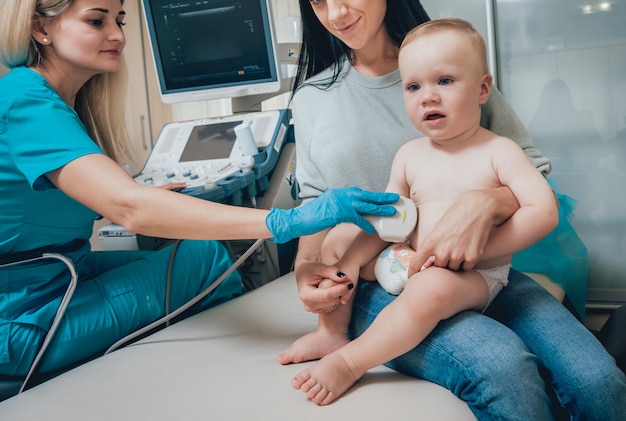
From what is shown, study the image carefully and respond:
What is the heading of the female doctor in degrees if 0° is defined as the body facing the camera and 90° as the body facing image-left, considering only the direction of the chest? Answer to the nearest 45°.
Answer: approximately 270°

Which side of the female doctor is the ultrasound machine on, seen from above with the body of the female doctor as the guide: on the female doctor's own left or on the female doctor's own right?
on the female doctor's own left
